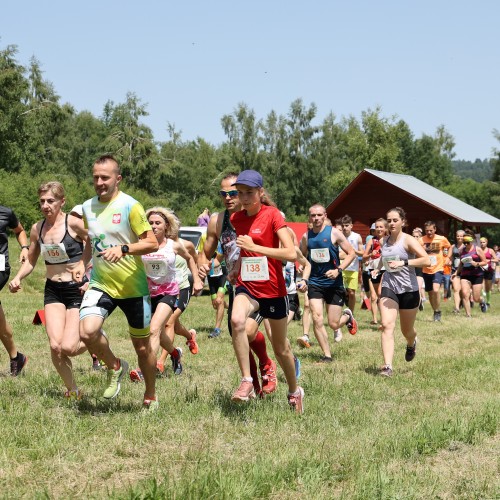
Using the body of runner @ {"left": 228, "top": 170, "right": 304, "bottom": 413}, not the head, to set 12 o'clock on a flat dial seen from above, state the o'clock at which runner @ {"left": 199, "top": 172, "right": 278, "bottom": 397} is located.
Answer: runner @ {"left": 199, "top": 172, "right": 278, "bottom": 397} is roughly at 4 o'clock from runner @ {"left": 228, "top": 170, "right": 304, "bottom": 413}.

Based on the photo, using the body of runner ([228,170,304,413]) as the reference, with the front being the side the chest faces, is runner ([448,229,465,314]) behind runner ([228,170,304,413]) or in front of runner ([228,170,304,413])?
behind

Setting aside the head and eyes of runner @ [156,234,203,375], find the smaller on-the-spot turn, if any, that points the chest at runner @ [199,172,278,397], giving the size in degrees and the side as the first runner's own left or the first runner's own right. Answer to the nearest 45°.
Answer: approximately 45° to the first runner's own left

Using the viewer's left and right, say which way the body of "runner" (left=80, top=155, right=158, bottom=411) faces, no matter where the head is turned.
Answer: facing the viewer and to the left of the viewer

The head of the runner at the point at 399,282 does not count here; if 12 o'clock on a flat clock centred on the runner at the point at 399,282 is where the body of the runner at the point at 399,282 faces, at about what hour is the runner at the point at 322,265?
the runner at the point at 322,265 is roughly at 3 o'clock from the runner at the point at 399,282.

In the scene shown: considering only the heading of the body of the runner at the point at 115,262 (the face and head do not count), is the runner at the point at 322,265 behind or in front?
behind
